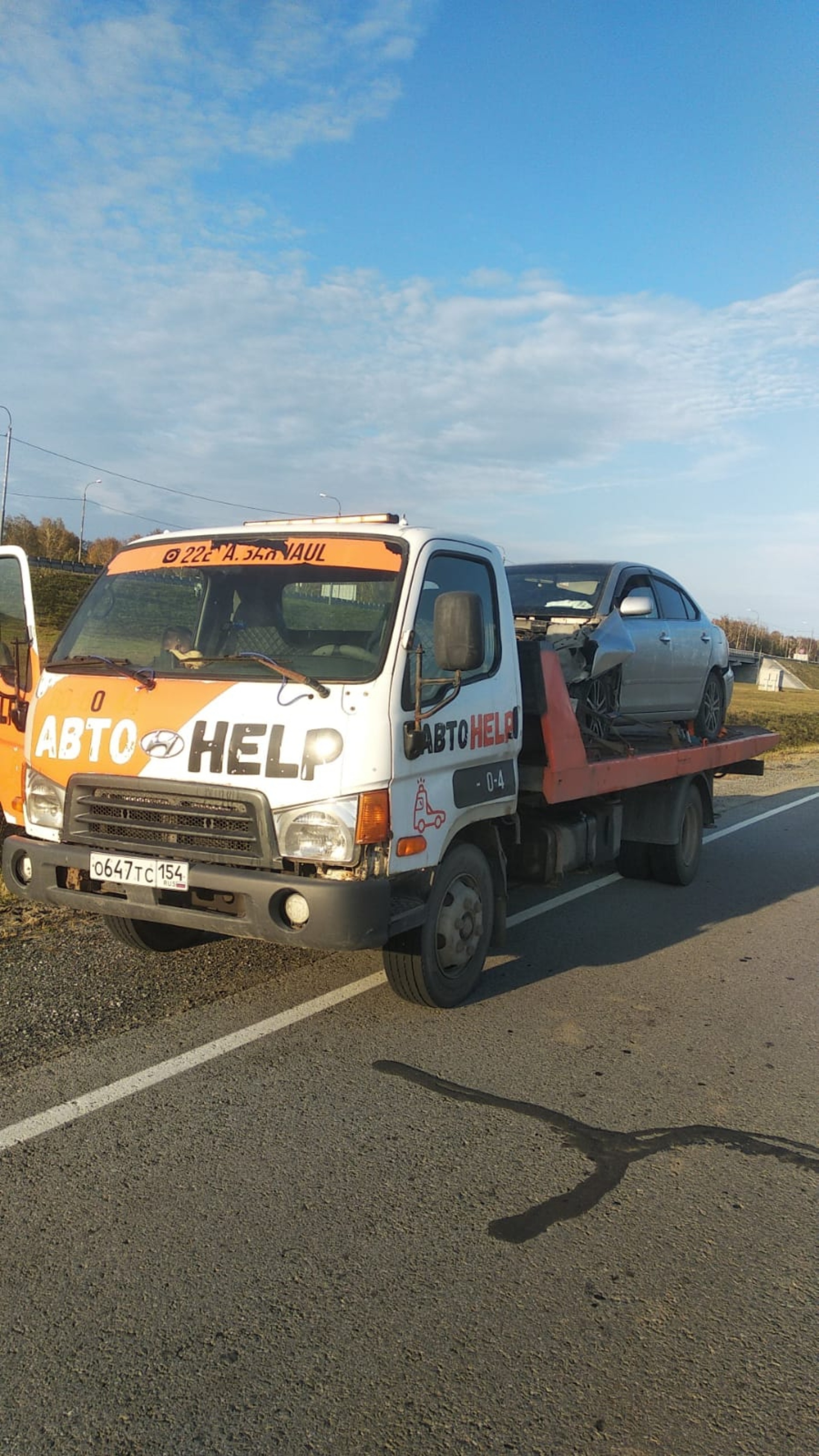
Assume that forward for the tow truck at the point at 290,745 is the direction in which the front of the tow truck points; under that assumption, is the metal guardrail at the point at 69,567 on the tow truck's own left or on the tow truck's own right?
on the tow truck's own right

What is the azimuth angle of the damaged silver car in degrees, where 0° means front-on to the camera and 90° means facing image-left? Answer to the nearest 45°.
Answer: approximately 45°

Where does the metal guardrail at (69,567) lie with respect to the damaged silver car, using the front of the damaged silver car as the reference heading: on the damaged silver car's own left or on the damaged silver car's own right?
on the damaged silver car's own right

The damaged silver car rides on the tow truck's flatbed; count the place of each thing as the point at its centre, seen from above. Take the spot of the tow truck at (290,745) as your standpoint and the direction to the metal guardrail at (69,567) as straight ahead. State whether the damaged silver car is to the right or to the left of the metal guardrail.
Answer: right
